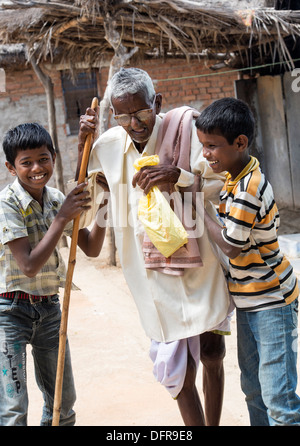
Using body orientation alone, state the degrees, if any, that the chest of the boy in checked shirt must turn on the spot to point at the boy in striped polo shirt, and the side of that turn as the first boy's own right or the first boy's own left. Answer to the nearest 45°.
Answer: approximately 45° to the first boy's own left

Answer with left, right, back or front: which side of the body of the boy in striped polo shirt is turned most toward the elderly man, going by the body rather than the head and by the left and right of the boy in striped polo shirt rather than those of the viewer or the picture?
front

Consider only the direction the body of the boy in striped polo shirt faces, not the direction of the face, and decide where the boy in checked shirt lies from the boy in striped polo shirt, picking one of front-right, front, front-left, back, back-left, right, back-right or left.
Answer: front

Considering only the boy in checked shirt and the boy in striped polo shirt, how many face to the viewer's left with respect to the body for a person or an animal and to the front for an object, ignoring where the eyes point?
1

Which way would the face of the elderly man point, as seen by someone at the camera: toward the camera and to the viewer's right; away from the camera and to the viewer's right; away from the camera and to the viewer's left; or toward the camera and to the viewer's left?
toward the camera and to the viewer's left

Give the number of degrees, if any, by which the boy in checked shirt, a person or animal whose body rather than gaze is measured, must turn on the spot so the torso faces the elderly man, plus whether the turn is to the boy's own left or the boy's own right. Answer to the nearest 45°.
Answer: approximately 45° to the boy's own left

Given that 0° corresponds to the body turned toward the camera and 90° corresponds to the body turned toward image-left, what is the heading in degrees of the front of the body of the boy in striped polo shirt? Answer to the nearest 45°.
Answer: approximately 90°

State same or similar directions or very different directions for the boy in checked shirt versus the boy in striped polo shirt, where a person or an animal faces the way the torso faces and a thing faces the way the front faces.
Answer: very different directions

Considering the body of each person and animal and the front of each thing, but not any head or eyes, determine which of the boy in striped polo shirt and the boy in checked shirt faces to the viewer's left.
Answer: the boy in striped polo shirt

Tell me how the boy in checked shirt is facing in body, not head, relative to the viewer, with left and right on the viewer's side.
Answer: facing the viewer and to the right of the viewer
